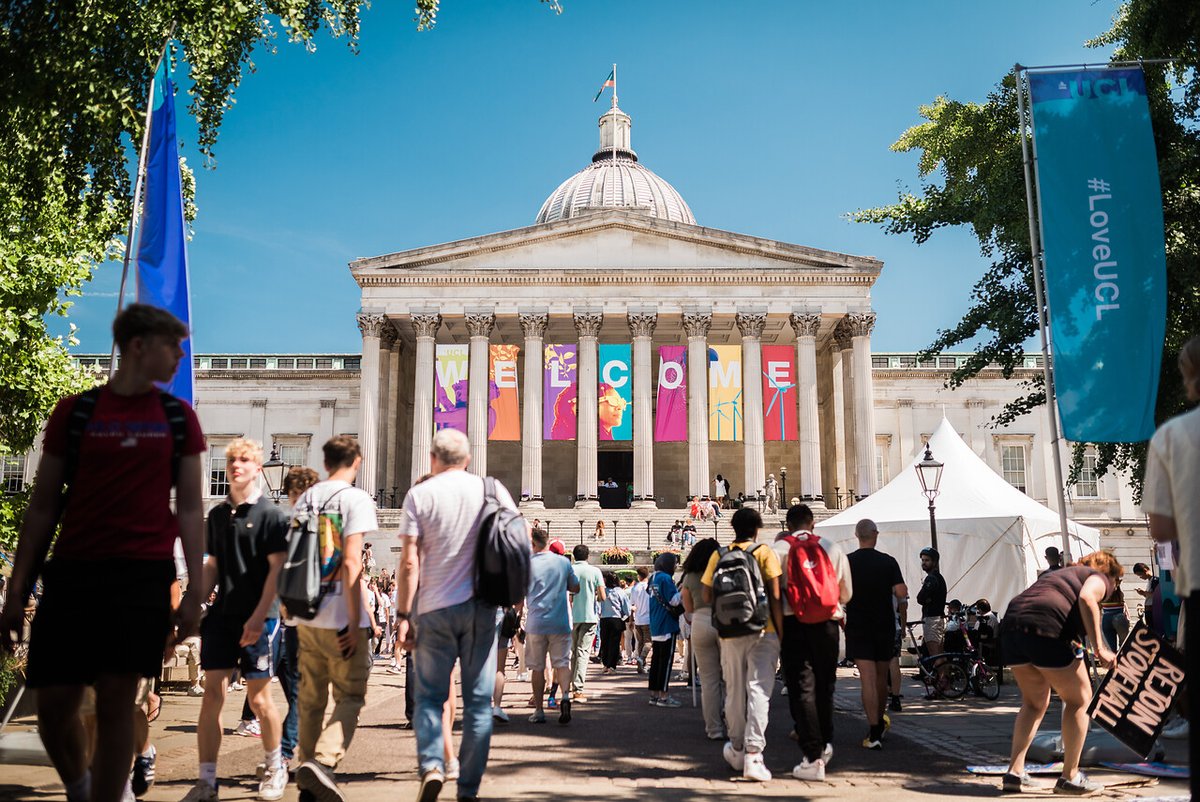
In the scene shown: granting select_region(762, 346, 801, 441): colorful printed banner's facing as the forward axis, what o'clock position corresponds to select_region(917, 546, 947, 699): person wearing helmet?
The person wearing helmet is roughly at 12 o'clock from the colorful printed banner.

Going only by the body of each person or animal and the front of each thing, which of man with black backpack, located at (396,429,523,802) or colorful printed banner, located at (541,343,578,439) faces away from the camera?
the man with black backpack

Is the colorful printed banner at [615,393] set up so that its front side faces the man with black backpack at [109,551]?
yes

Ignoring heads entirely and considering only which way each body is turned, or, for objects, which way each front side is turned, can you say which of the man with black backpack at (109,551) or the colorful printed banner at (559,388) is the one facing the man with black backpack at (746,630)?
the colorful printed banner

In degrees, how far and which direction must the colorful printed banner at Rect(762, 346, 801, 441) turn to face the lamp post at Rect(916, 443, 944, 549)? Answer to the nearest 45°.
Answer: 0° — it already faces it

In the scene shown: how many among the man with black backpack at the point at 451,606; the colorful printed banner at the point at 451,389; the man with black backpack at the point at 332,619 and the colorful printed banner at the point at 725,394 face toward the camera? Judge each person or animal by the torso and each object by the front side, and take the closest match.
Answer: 2

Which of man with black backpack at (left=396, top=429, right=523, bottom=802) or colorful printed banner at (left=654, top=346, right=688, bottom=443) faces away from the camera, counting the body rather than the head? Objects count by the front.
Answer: the man with black backpack

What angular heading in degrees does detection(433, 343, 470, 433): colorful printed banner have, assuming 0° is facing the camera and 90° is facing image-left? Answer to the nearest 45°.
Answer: approximately 0°

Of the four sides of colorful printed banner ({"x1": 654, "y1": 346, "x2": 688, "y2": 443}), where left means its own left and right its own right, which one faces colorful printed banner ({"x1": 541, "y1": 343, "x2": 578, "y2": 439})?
right

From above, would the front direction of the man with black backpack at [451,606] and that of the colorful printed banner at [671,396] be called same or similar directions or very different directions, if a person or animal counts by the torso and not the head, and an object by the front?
very different directions

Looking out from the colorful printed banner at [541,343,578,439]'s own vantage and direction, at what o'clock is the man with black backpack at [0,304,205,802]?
The man with black backpack is roughly at 12 o'clock from the colorful printed banner.

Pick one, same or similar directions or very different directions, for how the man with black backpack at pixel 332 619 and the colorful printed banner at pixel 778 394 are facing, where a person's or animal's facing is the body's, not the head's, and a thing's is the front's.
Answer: very different directions
